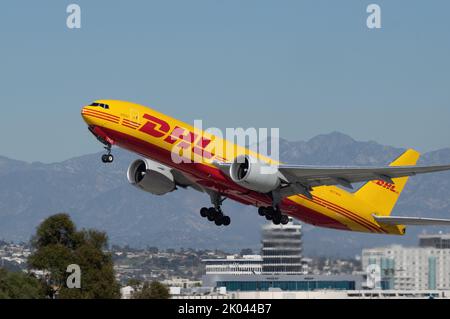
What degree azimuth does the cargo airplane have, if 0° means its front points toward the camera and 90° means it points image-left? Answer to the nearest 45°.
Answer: approximately 45°
